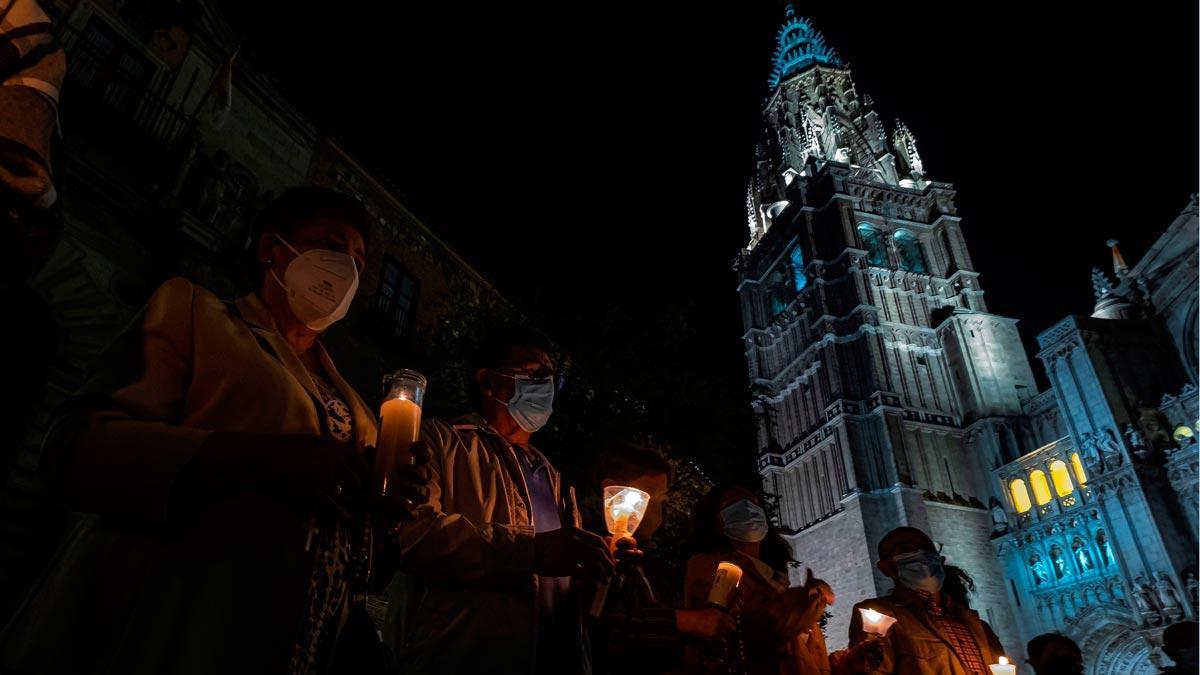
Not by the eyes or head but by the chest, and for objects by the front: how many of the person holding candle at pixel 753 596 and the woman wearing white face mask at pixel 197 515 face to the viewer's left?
0

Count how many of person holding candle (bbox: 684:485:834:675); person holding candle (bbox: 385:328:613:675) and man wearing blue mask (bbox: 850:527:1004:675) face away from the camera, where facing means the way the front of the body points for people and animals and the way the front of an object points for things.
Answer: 0

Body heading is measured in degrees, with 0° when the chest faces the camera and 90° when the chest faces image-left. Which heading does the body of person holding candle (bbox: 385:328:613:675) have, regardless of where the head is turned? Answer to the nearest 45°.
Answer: approximately 315°

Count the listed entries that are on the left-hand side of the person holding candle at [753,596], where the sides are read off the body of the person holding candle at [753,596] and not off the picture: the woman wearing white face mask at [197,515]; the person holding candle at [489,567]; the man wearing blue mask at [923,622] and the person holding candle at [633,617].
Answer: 1

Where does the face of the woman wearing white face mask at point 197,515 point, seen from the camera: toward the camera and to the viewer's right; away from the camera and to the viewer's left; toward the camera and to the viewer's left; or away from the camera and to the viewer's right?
toward the camera and to the viewer's right

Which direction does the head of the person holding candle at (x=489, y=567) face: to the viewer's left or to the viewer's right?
to the viewer's right

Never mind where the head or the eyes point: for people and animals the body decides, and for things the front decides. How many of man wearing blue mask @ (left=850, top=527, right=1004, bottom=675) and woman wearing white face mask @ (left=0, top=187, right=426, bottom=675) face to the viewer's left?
0

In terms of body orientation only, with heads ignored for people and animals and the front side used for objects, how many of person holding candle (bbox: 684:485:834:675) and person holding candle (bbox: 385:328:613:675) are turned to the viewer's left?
0

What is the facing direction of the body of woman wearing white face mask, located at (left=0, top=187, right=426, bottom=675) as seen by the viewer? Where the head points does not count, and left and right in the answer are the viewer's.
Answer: facing the viewer and to the right of the viewer

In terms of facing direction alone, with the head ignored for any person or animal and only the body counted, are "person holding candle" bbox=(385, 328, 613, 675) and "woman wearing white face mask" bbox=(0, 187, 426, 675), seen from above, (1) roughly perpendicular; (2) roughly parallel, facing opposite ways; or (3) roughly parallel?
roughly parallel

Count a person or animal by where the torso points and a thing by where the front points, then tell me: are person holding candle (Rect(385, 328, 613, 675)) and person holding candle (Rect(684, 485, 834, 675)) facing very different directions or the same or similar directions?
same or similar directions

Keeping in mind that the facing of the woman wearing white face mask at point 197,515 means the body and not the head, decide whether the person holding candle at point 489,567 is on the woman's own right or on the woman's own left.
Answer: on the woman's own left

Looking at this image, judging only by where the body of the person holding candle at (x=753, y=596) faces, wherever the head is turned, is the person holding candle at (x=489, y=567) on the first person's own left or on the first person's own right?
on the first person's own right

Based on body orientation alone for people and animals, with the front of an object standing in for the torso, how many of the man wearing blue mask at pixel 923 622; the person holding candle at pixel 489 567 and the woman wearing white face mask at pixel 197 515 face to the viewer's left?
0

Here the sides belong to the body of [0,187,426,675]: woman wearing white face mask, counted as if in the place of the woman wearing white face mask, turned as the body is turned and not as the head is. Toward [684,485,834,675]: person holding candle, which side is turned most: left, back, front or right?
left
